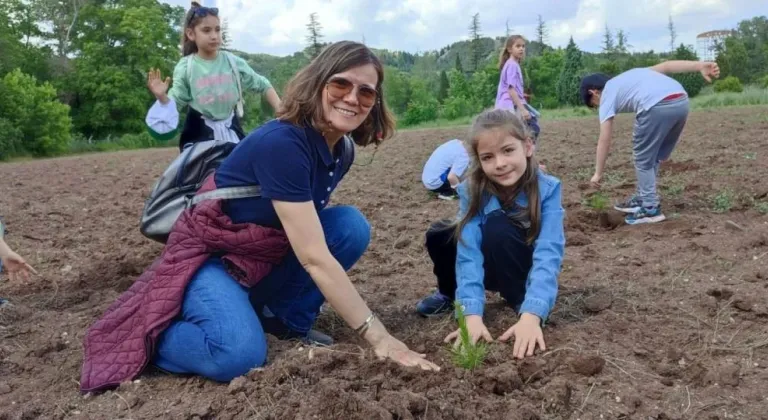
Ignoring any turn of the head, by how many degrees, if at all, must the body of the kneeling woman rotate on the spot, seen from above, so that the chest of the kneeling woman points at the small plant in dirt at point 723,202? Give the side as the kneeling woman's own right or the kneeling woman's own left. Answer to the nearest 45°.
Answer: approximately 90° to the kneeling woman's own left

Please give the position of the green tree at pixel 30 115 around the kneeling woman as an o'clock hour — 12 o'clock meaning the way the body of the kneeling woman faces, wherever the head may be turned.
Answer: The green tree is roughly at 7 o'clock from the kneeling woman.

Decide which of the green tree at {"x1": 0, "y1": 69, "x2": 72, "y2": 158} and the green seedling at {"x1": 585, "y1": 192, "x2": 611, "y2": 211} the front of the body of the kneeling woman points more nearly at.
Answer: the green seedling

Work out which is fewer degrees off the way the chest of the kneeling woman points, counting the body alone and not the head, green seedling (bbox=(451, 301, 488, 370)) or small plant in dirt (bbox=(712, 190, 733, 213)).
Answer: the green seedling

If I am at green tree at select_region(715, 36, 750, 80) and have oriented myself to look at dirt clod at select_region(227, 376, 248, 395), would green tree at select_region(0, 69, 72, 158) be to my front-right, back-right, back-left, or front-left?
front-right

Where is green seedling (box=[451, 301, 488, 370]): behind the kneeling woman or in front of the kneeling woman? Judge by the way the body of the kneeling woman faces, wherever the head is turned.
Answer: in front

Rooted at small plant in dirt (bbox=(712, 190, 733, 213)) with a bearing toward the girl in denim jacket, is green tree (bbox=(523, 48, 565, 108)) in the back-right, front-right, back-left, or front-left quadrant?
back-right

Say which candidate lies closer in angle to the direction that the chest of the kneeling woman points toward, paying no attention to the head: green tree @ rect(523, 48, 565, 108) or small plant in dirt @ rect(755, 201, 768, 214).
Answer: the small plant in dirt

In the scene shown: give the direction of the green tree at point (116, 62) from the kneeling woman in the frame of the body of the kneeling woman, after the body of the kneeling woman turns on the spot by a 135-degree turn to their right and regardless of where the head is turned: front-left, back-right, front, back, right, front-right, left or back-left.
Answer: right

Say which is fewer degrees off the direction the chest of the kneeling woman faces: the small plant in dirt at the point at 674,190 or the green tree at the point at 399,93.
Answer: the small plant in dirt

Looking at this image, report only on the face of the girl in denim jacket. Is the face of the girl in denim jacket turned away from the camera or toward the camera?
toward the camera

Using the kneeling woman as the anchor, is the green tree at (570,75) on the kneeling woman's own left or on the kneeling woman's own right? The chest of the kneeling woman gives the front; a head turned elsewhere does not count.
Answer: on the kneeling woman's own left

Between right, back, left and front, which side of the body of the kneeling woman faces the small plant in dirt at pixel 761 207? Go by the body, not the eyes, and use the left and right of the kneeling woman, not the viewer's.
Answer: left

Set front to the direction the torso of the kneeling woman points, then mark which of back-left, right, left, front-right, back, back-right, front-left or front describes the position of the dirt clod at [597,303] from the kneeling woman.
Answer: front-left

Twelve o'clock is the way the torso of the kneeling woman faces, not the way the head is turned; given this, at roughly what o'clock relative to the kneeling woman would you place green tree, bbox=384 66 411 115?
The green tree is roughly at 8 o'clock from the kneeling woman.

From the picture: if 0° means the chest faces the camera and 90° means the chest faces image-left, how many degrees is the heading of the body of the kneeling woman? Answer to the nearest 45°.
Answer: approximately 315°
